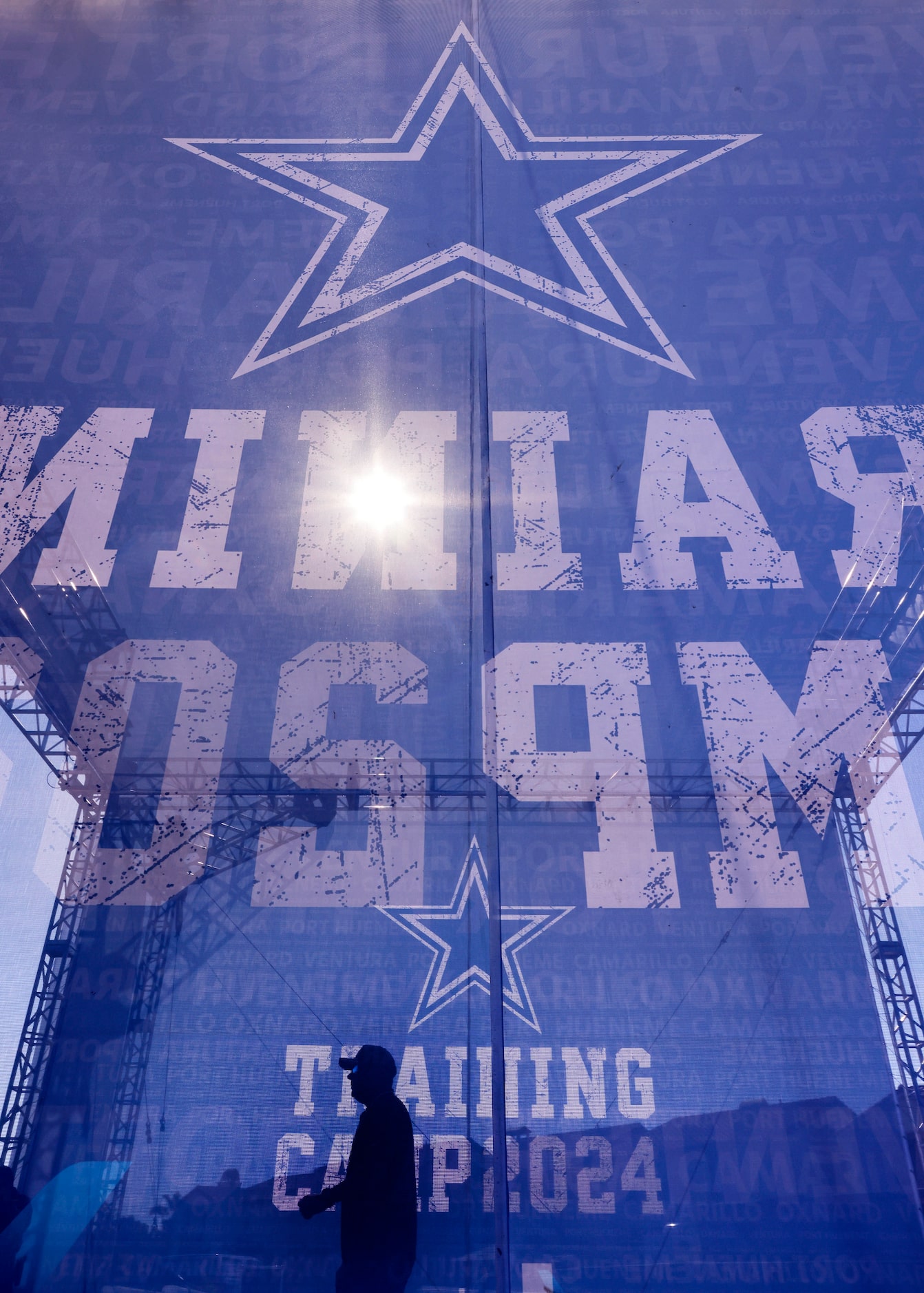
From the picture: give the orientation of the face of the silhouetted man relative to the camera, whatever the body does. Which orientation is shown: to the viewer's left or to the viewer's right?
to the viewer's left

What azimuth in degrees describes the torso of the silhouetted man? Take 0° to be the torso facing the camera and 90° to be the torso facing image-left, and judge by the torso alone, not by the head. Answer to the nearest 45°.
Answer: approximately 90°
